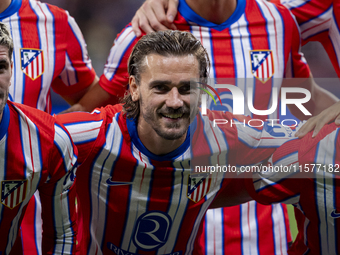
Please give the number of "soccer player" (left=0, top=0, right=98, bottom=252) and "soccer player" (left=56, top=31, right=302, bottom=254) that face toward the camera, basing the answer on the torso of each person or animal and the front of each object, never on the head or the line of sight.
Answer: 2

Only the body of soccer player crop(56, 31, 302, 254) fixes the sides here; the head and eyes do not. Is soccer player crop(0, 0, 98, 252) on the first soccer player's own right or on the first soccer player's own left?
on the first soccer player's own right

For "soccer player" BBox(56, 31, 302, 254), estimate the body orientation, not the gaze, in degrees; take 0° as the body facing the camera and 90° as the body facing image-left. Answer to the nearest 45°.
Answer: approximately 0°

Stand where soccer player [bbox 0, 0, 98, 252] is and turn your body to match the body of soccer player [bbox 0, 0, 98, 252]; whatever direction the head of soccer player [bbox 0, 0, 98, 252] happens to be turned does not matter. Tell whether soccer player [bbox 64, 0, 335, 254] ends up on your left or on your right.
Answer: on your left

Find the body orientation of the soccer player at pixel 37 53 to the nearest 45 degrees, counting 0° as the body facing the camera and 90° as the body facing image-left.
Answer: approximately 0°

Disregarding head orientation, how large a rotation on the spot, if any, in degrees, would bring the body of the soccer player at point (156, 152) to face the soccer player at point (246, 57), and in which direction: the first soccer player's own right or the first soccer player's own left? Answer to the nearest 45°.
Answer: approximately 135° to the first soccer player's own left
